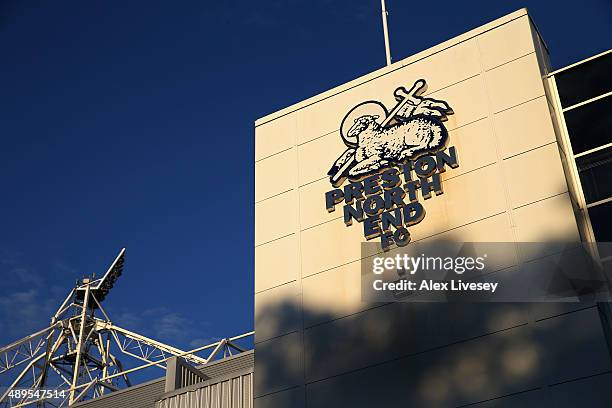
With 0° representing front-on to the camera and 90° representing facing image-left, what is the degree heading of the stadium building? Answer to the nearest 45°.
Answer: approximately 45°
